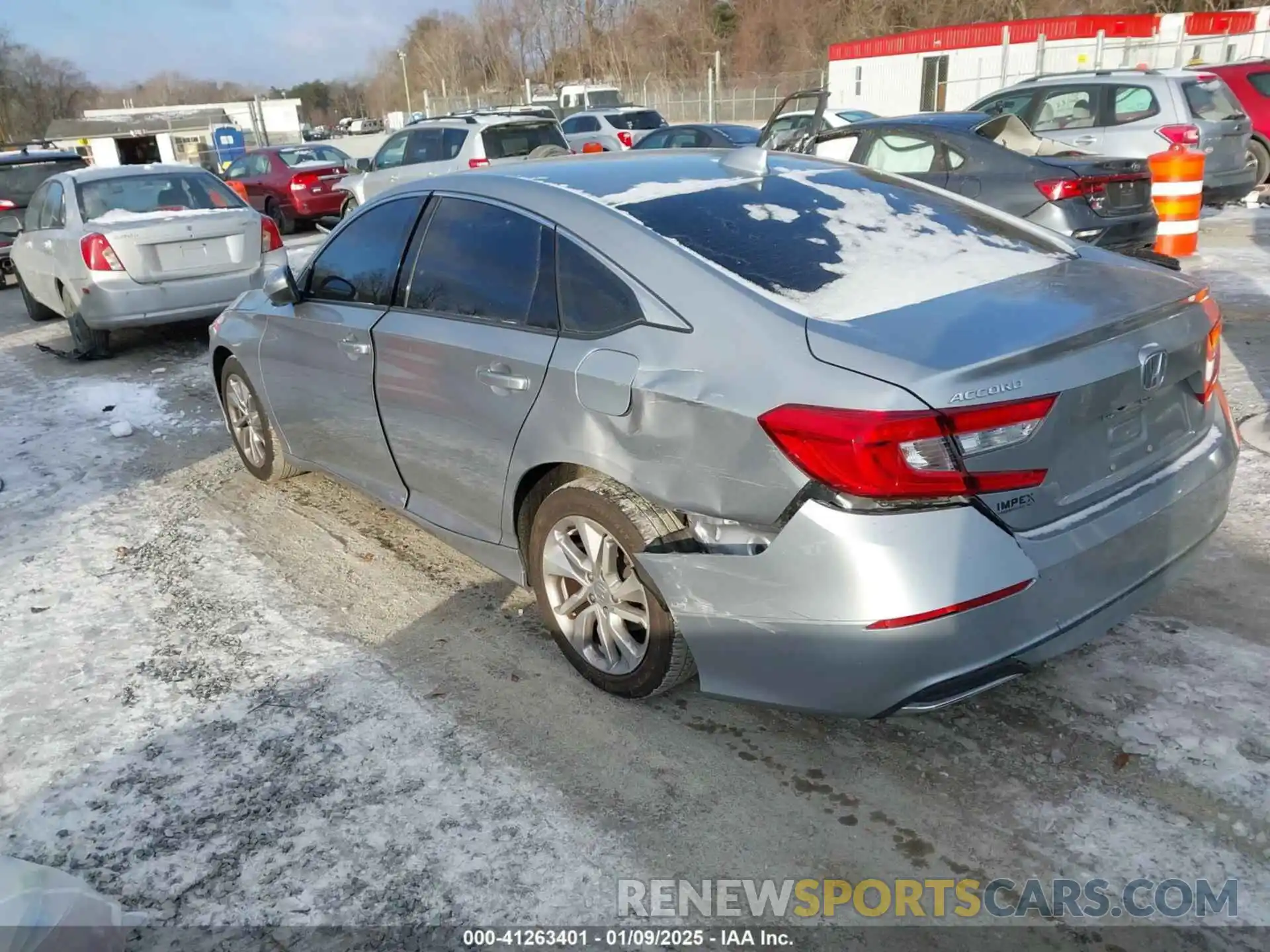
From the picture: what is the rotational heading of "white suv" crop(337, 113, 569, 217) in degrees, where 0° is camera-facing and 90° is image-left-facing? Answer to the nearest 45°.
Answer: approximately 135°

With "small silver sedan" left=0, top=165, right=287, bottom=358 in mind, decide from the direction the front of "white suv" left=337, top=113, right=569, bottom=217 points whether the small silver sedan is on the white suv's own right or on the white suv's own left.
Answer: on the white suv's own left

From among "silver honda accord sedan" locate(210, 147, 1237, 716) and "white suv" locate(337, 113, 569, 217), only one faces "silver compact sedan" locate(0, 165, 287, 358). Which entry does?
"silver honda accord sedan" locate(210, 147, 1237, 716)

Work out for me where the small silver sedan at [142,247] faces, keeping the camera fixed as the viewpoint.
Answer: facing away from the viewer and to the left of the viewer

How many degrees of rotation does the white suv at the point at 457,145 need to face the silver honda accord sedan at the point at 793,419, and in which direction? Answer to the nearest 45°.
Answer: approximately 135° to its left

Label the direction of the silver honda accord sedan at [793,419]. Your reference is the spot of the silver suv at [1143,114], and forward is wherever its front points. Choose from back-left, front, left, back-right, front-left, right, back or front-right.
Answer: back-left

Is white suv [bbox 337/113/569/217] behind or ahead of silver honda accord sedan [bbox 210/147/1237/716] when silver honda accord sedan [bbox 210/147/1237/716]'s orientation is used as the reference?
ahead

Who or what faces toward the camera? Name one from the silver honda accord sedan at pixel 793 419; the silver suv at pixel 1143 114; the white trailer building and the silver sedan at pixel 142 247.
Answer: the white trailer building
